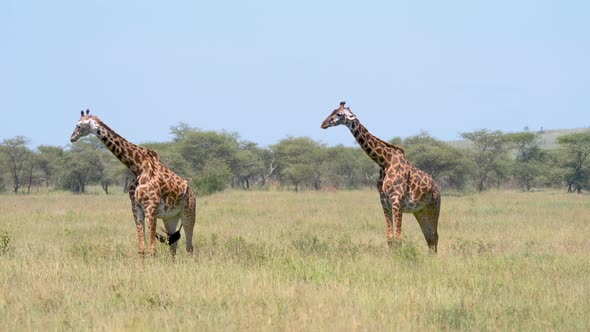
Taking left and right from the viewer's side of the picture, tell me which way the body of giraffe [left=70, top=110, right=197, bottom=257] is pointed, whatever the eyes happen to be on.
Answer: facing the viewer and to the left of the viewer

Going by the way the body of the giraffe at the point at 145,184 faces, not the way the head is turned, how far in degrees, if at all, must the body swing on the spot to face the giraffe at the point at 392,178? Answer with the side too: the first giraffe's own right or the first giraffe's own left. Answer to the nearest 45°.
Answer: approximately 135° to the first giraffe's own left
